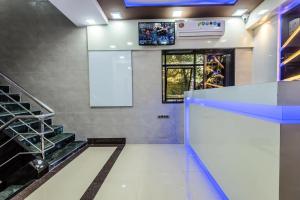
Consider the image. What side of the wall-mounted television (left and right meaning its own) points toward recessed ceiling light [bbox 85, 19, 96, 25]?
right

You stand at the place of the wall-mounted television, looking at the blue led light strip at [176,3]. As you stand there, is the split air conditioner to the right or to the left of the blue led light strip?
left

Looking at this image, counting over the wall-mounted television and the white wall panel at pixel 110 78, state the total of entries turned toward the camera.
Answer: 2

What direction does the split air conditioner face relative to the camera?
toward the camera

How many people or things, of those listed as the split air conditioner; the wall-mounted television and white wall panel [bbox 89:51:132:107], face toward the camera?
3

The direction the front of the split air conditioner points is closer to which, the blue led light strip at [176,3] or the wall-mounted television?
the blue led light strip

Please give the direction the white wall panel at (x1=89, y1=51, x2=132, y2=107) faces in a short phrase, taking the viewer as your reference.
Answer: facing the viewer

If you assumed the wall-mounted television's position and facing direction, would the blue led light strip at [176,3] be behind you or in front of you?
in front

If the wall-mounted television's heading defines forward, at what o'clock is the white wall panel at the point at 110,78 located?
The white wall panel is roughly at 3 o'clock from the wall-mounted television.

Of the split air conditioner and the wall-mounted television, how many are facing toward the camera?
2

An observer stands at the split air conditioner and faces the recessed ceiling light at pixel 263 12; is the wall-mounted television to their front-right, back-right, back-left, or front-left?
back-right

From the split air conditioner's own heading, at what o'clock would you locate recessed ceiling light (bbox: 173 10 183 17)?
The recessed ceiling light is roughly at 2 o'clock from the split air conditioner.
